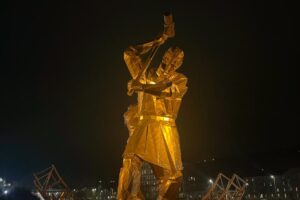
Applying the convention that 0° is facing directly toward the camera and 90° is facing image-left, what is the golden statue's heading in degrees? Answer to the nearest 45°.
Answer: approximately 0°
